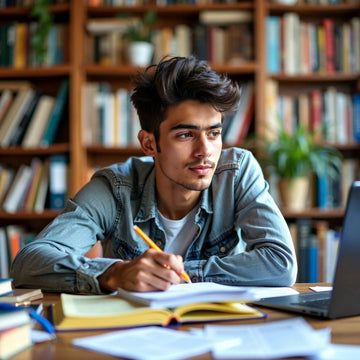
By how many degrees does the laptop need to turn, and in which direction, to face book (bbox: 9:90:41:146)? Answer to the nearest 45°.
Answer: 0° — it already faces it

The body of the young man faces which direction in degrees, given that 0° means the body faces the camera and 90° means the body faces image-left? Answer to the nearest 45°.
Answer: approximately 0°

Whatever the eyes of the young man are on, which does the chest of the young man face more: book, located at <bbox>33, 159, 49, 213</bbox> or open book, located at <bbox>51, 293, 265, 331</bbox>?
the open book

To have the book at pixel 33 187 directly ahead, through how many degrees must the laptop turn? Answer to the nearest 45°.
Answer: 0° — it already faces it

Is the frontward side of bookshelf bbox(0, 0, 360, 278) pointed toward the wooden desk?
yes

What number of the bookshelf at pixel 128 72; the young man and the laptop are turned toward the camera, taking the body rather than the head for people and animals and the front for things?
2

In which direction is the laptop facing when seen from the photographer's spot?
facing away from the viewer and to the left of the viewer

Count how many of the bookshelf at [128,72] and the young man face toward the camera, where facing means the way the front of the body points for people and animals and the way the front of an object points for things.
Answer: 2
